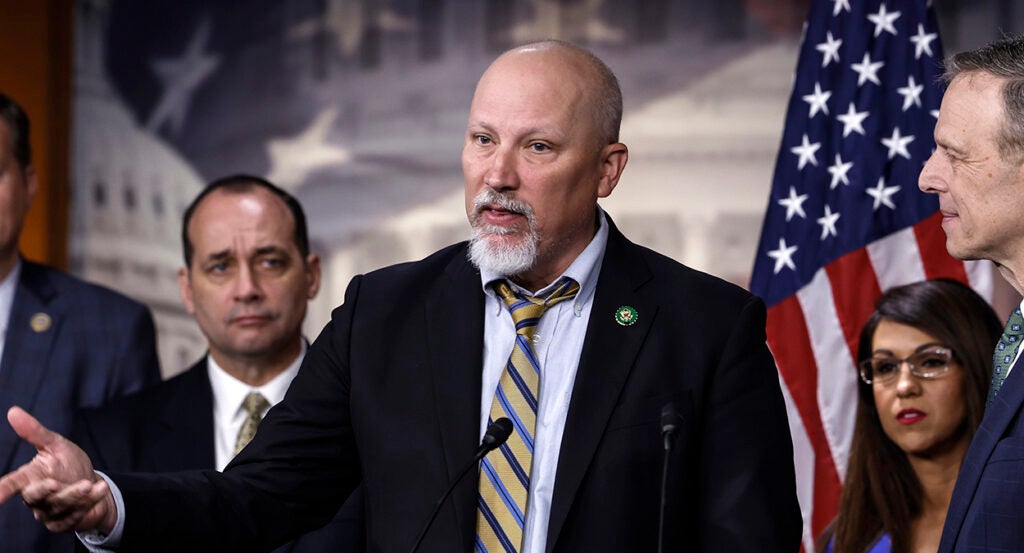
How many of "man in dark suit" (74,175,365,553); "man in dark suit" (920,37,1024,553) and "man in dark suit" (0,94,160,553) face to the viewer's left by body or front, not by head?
1

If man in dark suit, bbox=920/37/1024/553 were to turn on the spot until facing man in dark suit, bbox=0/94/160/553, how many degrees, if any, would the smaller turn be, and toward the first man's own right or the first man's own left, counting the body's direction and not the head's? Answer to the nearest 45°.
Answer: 0° — they already face them

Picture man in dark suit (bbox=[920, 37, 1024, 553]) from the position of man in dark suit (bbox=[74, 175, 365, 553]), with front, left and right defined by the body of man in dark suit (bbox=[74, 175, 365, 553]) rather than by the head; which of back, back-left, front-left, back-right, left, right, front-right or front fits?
front-left

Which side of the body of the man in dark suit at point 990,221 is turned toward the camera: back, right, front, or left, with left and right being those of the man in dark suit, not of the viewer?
left

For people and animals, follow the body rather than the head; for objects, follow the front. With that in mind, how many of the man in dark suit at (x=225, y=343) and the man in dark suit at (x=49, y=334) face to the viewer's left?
0

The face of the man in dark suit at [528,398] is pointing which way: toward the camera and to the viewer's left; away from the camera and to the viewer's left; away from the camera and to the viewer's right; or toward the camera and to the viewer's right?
toward the camera and to the viewer's left

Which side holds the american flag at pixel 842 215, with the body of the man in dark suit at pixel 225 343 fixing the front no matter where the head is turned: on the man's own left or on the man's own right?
on the man's own left

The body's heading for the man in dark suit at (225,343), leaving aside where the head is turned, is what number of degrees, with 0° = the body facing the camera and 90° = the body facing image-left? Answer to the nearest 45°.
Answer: approximately 0°

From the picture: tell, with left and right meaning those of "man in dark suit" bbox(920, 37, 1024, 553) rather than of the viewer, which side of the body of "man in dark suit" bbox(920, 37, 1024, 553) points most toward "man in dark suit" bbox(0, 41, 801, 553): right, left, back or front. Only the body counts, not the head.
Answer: front

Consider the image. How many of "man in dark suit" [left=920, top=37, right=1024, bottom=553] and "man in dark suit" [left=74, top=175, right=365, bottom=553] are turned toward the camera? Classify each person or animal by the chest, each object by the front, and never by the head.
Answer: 1

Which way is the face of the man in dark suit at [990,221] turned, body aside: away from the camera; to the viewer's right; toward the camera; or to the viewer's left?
to the viewer's left

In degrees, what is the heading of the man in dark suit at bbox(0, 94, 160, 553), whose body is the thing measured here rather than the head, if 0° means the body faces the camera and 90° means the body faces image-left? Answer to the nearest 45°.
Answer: approximately 0°
